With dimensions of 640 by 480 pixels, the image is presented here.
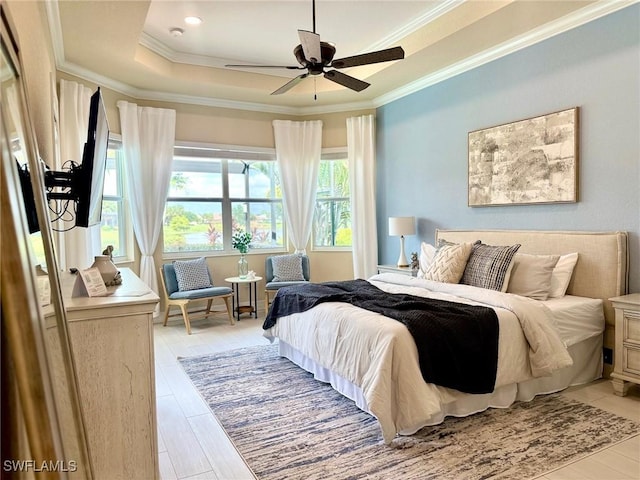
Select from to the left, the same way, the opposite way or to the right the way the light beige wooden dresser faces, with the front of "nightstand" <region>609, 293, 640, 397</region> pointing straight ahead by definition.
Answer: the opposite way

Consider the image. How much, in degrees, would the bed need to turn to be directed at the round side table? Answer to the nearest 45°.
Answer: approximately 90° to its right

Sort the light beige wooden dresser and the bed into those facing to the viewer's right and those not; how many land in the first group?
1

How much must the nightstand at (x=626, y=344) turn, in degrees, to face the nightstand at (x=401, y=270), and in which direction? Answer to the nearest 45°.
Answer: approximately 90° to its right

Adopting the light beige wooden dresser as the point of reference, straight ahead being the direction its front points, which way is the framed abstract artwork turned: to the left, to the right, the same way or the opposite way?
the opposite way

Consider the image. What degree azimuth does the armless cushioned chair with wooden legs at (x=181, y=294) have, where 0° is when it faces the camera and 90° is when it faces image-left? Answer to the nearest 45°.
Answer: approximately 315°

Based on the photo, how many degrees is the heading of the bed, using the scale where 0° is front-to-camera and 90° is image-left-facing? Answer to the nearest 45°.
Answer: approximately 45°

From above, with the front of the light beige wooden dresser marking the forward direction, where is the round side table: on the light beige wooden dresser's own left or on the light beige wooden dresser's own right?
on the light beige wooden dresser's own left

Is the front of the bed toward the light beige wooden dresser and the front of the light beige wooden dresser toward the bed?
yes

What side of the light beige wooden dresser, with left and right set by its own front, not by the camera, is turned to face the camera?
right

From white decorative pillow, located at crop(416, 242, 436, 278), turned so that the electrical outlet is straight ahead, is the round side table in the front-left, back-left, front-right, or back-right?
back-right
